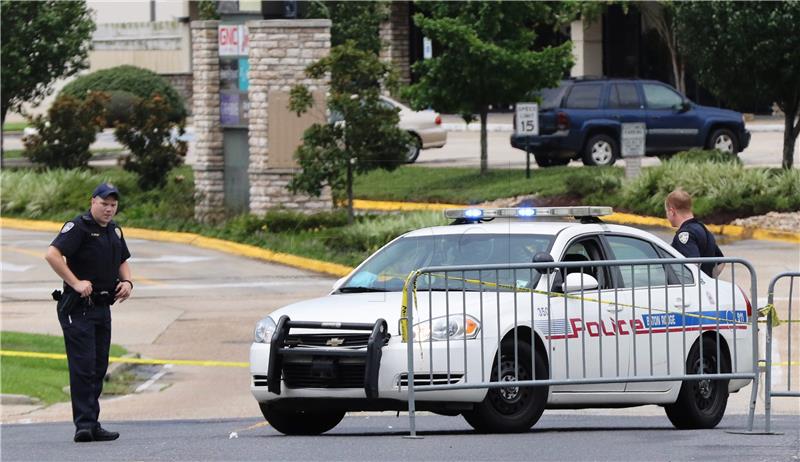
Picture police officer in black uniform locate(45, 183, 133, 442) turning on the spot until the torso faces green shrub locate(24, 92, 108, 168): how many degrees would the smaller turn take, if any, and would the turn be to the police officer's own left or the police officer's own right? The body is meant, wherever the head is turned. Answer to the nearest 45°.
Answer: approximately 135° to the police officer's own left

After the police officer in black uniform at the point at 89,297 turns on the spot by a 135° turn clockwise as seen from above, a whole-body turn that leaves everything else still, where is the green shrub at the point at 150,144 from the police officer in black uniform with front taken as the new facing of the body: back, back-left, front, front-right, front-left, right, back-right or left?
right

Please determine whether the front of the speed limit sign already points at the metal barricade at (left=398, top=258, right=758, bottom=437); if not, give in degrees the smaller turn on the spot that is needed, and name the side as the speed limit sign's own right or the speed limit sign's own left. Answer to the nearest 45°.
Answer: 0° — it already faces it

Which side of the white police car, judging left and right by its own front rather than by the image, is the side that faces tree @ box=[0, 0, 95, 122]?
right

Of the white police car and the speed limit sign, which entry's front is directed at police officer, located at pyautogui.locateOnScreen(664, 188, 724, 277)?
the speed limit sign

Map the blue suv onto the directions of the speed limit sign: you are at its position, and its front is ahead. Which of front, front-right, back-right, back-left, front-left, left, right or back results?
back-left

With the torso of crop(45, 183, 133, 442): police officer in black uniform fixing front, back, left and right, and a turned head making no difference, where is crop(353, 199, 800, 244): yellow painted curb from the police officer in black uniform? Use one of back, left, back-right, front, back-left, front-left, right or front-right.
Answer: left

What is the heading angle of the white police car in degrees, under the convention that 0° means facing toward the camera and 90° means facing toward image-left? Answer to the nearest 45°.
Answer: approximately 45°

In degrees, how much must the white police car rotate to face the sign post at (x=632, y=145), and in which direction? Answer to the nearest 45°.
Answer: approximately 135° to its right

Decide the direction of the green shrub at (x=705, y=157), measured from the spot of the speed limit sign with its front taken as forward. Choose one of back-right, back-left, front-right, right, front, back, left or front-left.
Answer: left
